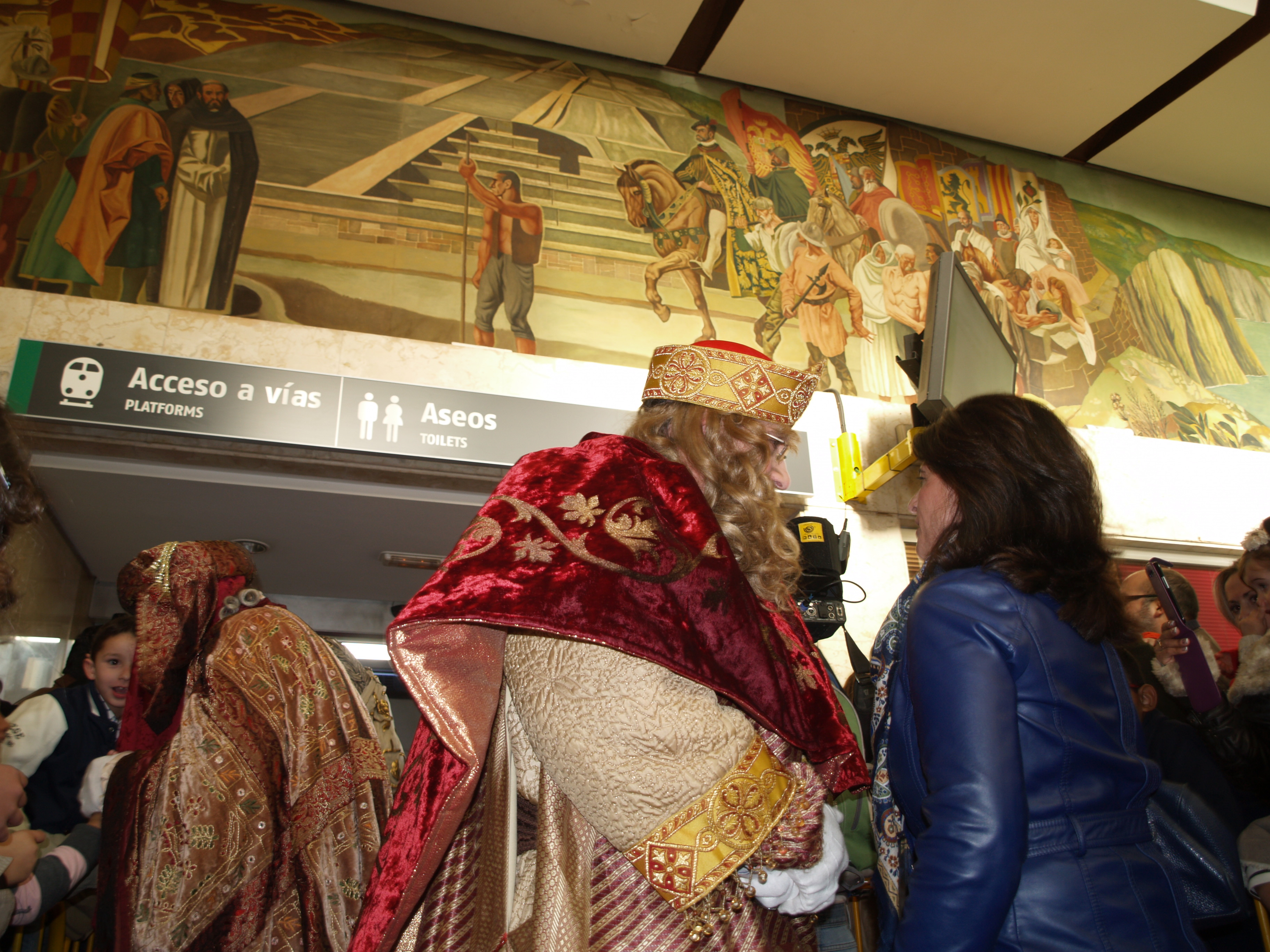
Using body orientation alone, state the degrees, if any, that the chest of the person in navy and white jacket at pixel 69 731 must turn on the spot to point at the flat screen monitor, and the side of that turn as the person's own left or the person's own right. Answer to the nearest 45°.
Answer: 0° — they already face it

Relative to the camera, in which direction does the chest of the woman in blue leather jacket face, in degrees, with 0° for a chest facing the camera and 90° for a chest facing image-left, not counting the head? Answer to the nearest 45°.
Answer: approximately 135°

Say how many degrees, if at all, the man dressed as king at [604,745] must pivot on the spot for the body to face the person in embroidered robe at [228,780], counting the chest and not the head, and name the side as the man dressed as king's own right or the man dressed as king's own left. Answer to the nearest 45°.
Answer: approximately 135° to the man dressed as king's own left

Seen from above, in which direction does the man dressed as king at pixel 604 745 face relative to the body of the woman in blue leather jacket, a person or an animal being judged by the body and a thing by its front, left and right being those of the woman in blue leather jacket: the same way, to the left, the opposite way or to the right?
to the right

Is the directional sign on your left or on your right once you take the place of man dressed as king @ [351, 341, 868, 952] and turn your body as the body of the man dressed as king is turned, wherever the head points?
on your left
